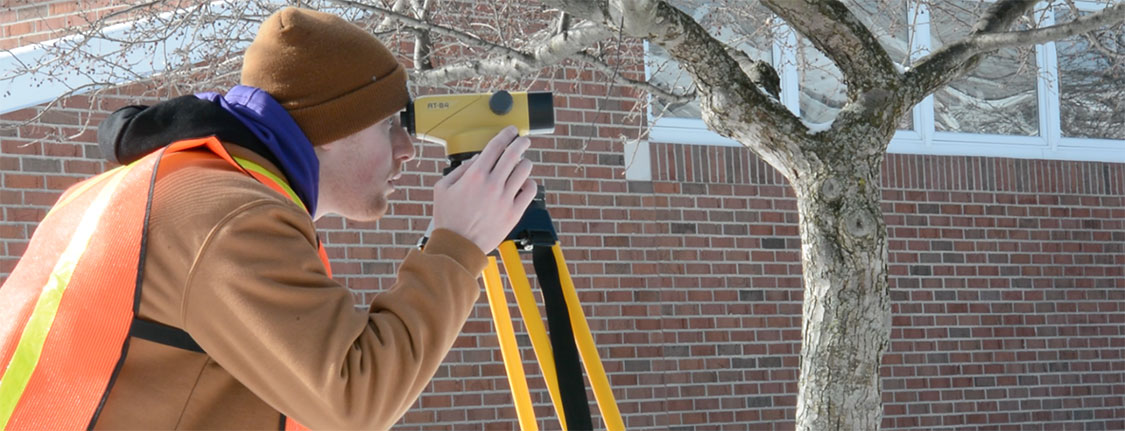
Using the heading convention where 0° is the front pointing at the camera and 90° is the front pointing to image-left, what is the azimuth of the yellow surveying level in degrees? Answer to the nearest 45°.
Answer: approximately 270°

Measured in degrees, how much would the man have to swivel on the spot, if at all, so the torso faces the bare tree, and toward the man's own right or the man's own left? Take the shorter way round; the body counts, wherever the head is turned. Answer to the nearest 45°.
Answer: approximately 45° to the man's own left

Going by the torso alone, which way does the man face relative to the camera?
to the viewer's right

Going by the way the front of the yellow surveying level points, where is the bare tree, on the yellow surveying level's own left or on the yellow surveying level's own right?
on the yellow surveying level's own left

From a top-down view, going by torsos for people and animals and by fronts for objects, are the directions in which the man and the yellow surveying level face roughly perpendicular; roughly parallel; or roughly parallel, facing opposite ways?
roughly parallel

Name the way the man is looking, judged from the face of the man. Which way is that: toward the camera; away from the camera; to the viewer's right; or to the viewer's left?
to the viewer's right
